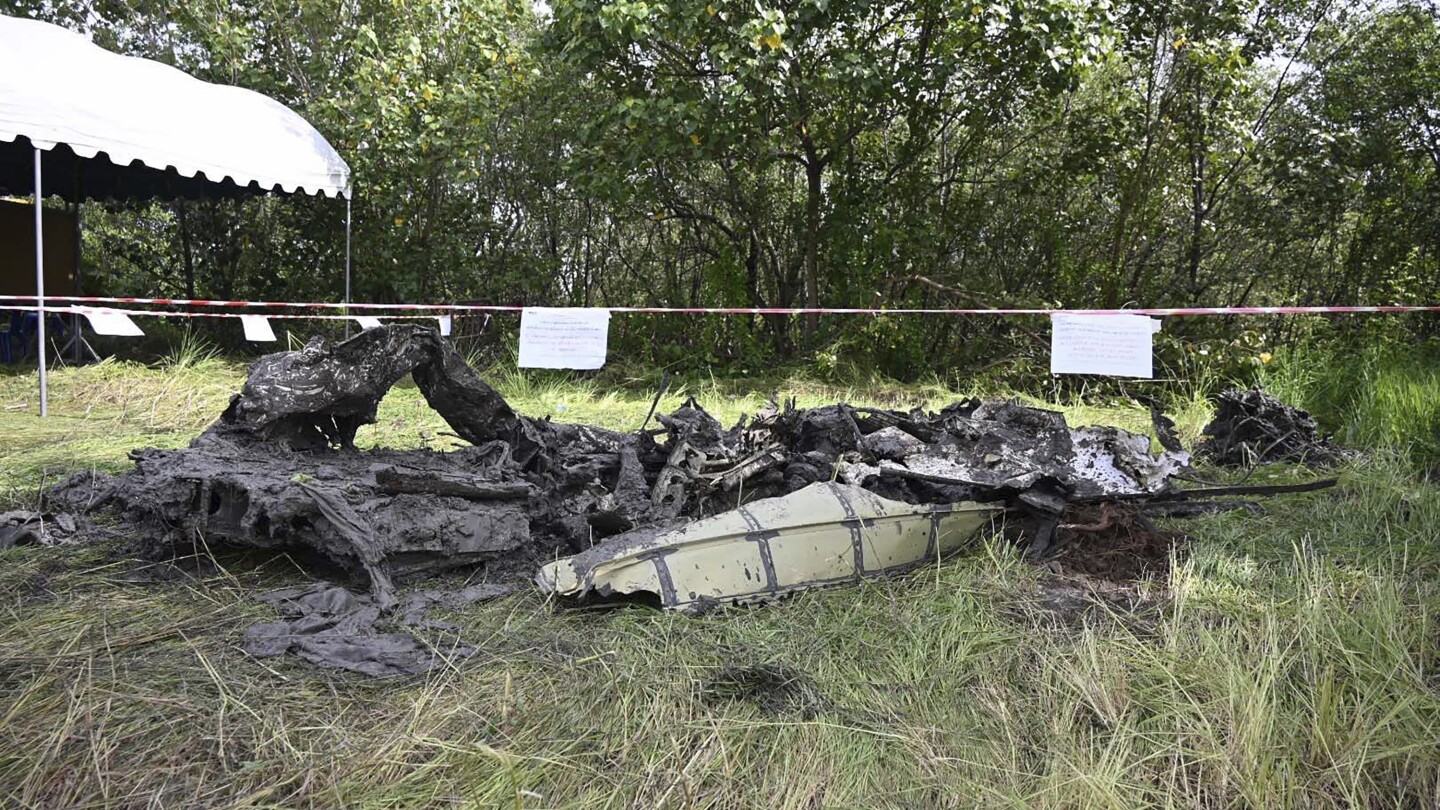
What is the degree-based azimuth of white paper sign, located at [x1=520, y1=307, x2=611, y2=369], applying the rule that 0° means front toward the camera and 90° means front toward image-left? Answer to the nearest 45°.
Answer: approximately 0°

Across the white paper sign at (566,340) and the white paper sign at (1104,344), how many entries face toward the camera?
2

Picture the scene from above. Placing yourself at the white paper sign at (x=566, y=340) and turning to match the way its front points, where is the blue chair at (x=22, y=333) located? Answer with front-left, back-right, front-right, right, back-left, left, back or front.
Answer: back-right

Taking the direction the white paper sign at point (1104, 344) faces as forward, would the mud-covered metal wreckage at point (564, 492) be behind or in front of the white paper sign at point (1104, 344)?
in front

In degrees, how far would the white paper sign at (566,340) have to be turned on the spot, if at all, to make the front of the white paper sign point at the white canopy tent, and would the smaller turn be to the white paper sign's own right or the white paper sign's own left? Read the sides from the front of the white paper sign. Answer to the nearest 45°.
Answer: approximately 135° to the white paper sign's own right

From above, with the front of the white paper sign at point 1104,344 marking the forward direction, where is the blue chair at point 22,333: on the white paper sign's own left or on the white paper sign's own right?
on the white paper sign's own right

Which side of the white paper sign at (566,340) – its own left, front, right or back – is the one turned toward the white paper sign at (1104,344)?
left

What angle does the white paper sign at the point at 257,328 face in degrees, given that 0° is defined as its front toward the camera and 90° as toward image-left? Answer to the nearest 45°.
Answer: approximately 0°
